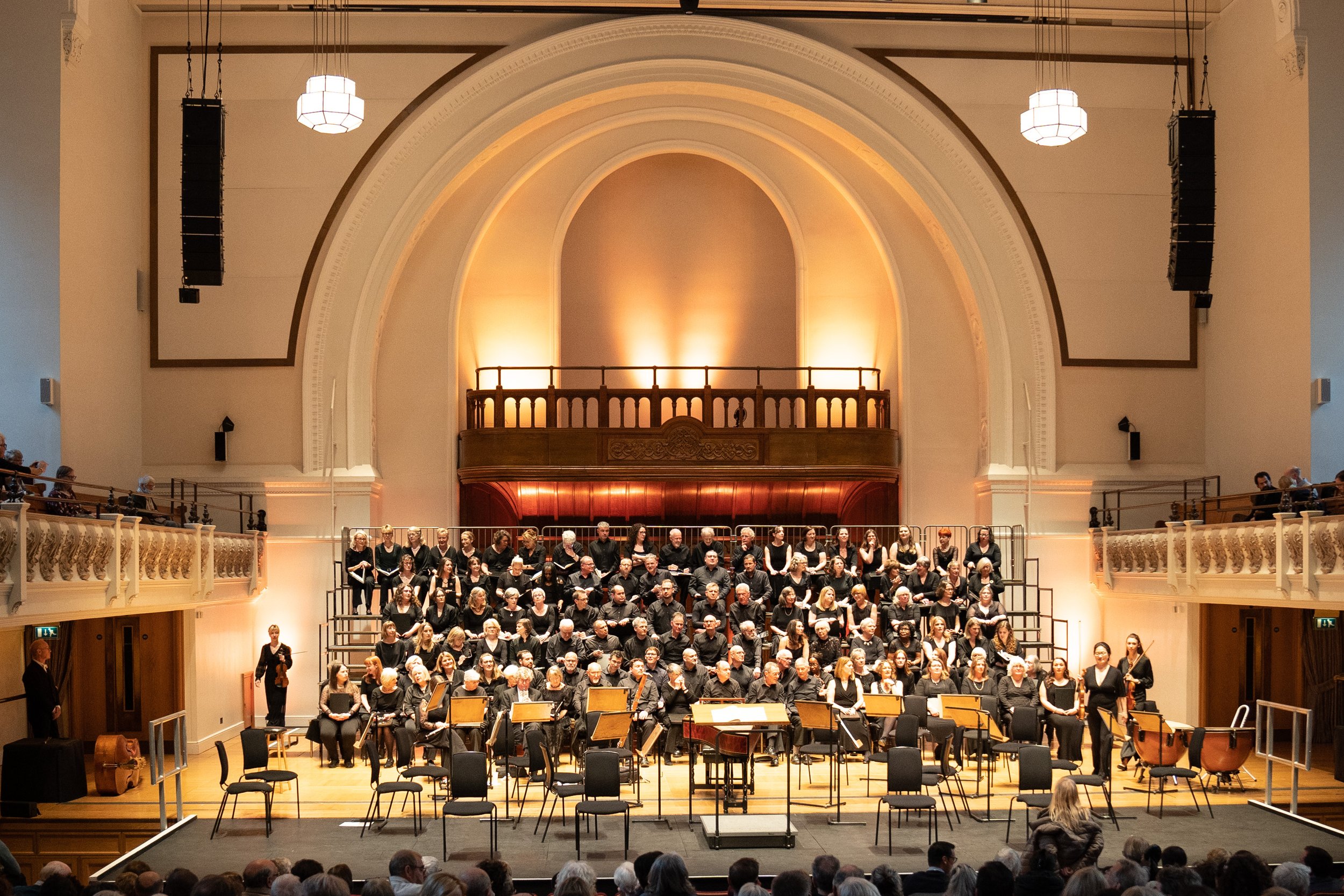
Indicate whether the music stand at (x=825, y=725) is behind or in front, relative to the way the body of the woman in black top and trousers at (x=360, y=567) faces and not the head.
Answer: in front

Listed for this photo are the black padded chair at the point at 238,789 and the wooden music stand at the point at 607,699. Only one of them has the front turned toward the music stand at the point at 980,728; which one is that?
the black padded chair

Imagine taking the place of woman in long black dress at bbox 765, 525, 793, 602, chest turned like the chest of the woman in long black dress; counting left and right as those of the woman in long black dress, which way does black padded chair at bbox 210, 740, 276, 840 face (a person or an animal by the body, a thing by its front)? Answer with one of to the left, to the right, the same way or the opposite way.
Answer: to the left

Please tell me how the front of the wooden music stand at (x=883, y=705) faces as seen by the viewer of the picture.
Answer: facing away from the viewer

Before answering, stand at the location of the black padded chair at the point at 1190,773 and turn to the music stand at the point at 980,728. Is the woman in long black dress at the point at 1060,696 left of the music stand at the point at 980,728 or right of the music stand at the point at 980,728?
right

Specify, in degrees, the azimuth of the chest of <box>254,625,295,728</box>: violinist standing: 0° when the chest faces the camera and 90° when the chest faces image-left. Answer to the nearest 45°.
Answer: approximately 0°

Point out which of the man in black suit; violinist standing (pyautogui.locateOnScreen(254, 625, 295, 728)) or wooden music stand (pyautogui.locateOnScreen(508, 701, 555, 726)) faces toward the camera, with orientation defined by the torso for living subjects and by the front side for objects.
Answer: the violinist standing

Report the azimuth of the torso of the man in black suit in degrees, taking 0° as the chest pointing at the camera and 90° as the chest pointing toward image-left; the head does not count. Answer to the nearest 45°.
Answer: approximately 270°

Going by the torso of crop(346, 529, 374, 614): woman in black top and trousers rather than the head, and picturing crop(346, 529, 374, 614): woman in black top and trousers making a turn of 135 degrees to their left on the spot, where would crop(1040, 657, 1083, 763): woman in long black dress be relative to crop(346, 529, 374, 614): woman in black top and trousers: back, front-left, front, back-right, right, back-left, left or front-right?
right

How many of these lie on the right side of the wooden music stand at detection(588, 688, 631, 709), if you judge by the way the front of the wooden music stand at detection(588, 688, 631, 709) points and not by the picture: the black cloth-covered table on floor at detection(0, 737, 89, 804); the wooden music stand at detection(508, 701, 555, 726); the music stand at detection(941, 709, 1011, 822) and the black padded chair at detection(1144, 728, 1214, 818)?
2

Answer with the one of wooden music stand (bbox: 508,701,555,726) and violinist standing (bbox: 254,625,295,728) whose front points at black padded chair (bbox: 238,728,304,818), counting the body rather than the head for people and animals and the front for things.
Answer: the violinist standing

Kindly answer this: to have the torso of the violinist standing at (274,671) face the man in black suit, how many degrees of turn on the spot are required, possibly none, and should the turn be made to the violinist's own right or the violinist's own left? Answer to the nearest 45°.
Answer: approximately 45° to the violinist's own right

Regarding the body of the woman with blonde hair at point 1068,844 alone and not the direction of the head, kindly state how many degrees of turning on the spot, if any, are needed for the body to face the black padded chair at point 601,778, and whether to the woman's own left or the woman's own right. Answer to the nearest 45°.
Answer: approximately 45° to the woman's own left

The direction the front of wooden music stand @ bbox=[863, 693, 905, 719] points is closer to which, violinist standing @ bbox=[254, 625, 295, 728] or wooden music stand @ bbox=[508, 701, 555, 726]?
the violinist standing

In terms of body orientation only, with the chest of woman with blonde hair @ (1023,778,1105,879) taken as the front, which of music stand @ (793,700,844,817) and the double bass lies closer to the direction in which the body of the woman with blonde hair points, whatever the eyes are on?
the music stand

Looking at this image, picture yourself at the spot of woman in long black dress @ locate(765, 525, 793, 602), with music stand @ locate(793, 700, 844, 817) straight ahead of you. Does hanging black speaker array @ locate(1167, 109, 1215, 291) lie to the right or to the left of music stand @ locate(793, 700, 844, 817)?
left
